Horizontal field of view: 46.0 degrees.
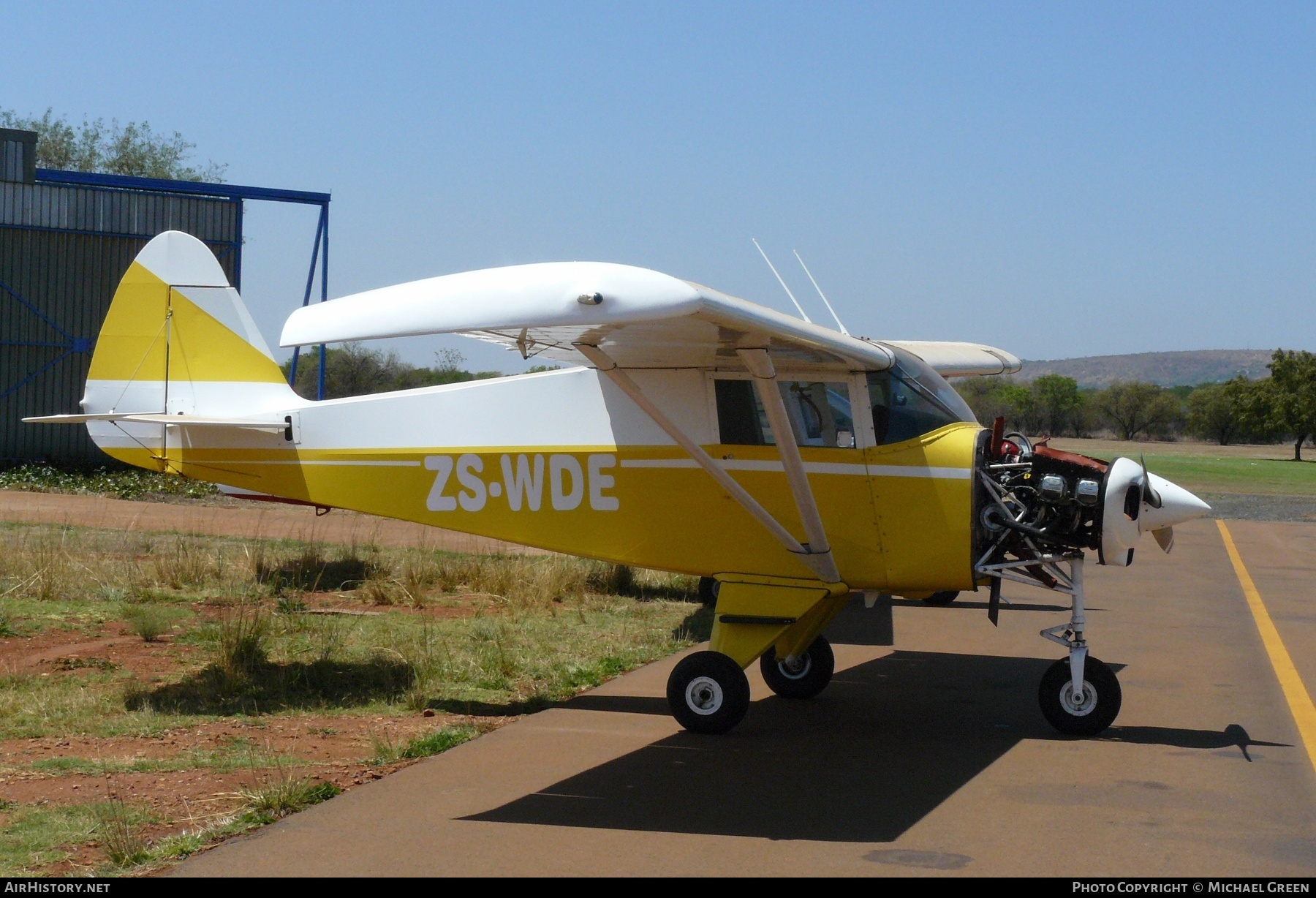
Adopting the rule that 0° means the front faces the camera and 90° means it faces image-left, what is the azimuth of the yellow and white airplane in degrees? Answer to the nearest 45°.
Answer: approximately 270°
